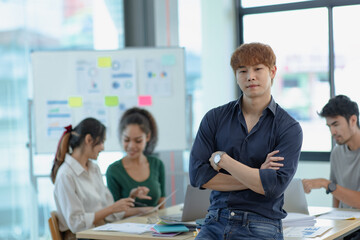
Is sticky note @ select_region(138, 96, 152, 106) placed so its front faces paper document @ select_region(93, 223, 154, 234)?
yes

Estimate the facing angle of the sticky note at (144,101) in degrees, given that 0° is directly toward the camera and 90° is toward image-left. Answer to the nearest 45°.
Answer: approximately 0°

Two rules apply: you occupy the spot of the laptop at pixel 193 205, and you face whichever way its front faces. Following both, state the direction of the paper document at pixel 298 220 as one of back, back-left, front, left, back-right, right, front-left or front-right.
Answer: back-right

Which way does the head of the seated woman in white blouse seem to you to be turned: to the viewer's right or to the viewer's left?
to the viewer's right

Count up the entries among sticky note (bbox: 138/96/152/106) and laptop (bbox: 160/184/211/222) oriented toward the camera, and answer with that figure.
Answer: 1

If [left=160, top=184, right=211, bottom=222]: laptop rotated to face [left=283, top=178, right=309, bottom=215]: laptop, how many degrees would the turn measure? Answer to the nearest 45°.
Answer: approximately 135° to its right

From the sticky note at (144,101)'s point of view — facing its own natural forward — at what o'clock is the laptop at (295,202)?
The laptop is roughly at 11 o'clock from the sticky note.

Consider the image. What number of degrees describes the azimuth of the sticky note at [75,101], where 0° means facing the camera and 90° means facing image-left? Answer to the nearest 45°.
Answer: approximately 0°
